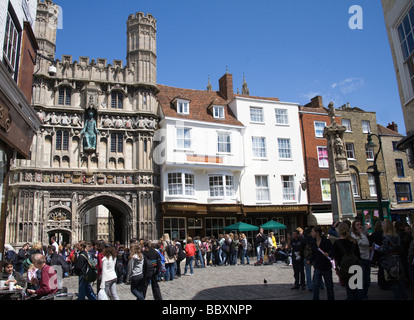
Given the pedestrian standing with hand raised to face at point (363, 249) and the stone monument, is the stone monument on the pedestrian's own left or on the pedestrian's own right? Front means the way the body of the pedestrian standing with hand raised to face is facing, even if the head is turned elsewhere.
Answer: on the pedestrian's own right

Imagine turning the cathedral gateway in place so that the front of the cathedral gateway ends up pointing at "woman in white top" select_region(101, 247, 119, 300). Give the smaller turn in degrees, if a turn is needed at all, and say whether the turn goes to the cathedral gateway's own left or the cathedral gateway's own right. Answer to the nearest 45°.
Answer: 0° — it already faces them

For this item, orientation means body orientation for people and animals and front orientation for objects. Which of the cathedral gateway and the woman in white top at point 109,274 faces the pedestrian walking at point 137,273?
the cathedral gateway

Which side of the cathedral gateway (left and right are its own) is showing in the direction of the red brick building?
left

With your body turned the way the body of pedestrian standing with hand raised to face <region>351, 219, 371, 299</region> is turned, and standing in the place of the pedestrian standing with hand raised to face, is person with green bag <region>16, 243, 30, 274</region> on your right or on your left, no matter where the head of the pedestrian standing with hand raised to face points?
on your right

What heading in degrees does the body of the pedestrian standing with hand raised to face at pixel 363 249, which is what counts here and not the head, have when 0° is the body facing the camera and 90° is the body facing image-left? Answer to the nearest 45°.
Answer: approximately 45°

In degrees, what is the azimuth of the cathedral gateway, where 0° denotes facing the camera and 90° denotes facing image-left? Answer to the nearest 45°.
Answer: approximately 0°

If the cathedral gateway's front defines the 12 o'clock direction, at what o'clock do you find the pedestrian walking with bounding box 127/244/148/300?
The pedestrian walking is roughly at 12 o'clock from the cathedral gateway.
